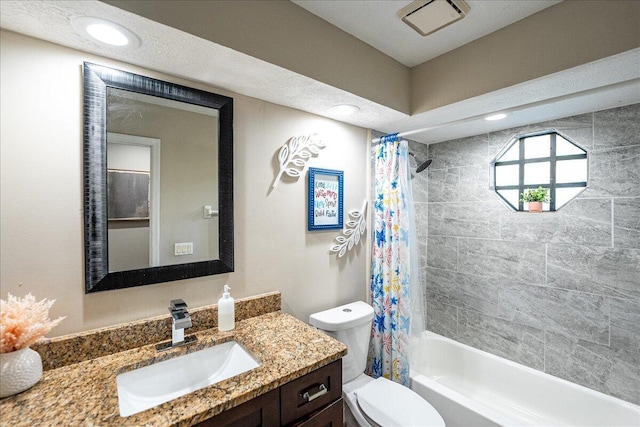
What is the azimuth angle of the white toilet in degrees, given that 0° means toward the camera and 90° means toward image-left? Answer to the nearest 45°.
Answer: approximately 315°

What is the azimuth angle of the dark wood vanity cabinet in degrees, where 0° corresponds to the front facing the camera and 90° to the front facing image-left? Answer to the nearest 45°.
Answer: approximately 315°

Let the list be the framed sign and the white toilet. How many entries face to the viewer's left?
0

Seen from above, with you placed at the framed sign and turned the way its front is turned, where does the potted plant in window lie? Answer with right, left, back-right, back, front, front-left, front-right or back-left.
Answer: front-left

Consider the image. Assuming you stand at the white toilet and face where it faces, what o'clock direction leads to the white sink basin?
The white sink basin is roughly at 3 o'clock from the white toilet.

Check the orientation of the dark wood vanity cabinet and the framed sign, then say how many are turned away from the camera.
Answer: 0

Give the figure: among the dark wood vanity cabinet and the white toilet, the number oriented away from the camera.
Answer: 0
